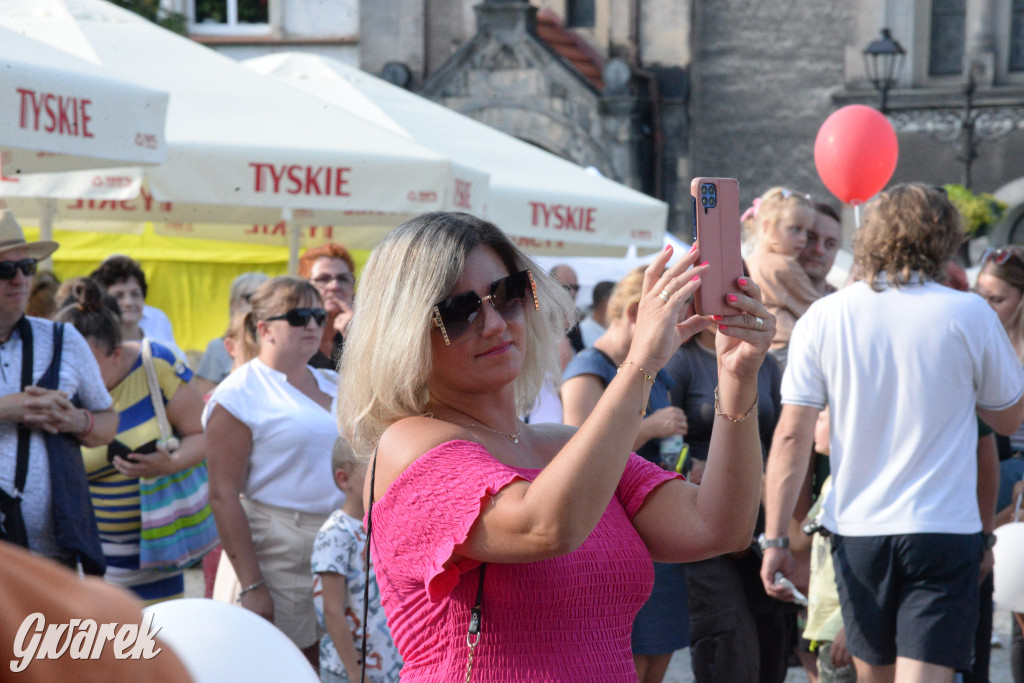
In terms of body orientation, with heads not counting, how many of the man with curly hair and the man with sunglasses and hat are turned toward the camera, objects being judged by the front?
1

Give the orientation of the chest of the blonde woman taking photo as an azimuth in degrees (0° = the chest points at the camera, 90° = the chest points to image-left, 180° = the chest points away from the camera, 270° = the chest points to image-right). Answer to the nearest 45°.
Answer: approximately 315°

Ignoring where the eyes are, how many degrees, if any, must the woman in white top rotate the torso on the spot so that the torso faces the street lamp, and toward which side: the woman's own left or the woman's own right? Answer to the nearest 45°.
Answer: approximately 90° to the woman's own left

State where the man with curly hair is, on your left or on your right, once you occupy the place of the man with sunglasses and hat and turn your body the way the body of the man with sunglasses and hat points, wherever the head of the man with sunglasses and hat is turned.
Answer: on your left

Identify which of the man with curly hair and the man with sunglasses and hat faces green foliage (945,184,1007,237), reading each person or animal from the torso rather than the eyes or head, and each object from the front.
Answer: the man with curly hair

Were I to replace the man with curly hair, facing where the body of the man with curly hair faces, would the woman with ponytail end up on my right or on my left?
on my left

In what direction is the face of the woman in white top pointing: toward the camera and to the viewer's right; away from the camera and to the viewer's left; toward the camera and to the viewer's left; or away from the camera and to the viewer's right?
toward the camera and to the viewer's right

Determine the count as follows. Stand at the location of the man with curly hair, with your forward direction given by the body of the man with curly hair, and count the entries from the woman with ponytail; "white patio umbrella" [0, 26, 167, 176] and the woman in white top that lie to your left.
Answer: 3

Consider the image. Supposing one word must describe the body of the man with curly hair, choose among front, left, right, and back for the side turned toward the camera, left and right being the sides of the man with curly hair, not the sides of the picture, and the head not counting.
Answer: back

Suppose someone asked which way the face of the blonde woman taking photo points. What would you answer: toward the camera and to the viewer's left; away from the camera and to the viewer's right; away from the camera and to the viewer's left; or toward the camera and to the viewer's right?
toward the camera and to the viewer's right

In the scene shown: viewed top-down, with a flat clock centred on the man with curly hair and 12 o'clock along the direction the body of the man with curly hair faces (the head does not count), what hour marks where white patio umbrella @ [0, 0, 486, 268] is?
The white patio umbrella is roughly at 10 o'clock from the man with curly hair.

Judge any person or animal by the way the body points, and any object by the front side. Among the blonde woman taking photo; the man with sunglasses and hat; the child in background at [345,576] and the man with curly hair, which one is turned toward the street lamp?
the man with curly hair

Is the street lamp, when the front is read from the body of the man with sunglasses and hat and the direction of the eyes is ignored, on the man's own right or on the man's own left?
on the man's own left

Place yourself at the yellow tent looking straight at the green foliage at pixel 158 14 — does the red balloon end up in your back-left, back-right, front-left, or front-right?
back-right
